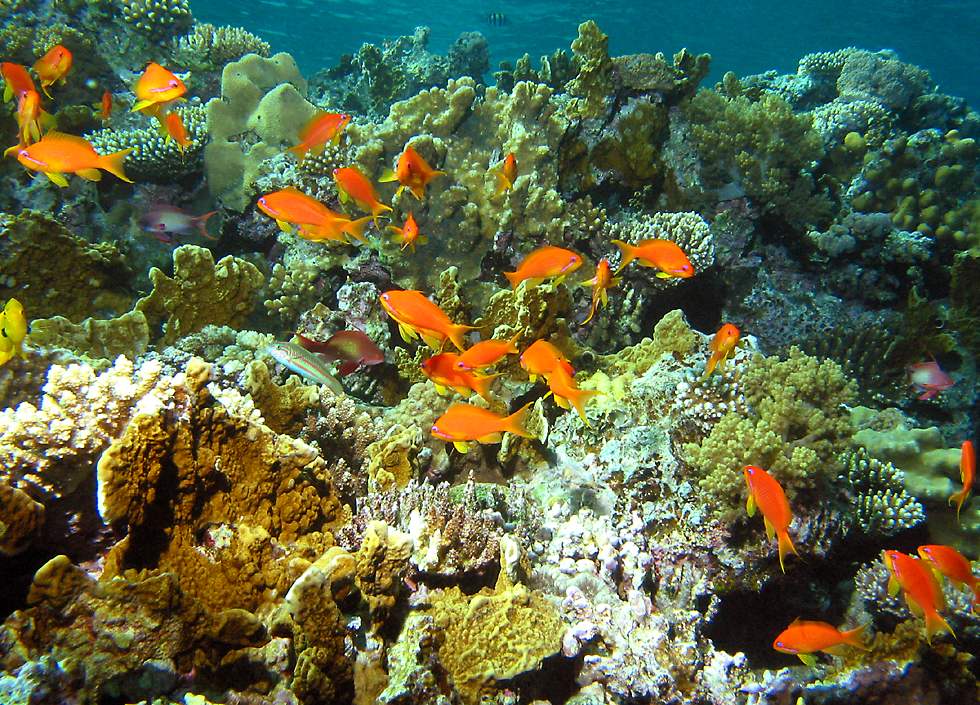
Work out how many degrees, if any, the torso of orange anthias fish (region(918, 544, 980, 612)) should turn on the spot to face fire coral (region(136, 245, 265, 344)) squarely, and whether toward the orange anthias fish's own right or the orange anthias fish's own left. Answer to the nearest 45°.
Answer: approximately 45° to the orange anthias fish's own left

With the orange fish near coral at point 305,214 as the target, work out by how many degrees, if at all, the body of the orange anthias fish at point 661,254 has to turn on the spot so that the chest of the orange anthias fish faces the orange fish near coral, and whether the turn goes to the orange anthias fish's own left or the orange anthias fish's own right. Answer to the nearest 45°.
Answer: approximately 135° to the orange anthias fish's own right

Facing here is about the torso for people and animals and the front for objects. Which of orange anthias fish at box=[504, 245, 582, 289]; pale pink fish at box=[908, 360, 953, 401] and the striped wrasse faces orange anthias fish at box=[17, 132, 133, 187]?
the striped wrasse

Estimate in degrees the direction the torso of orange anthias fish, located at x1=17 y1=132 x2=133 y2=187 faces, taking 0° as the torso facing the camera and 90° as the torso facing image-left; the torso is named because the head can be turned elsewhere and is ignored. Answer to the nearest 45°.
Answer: approximately 90°

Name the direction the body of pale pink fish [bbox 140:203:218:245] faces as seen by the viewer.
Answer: to the viewer's left

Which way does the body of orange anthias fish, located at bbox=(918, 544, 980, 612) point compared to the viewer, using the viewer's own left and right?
facing to the left of the viewer

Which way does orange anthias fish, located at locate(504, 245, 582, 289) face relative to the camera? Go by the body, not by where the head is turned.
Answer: to the viewer's right

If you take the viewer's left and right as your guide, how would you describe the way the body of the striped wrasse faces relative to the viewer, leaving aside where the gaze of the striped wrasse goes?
facing to the left of the viewer

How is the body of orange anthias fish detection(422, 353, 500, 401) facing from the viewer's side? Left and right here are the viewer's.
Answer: facing to the left of the viewer

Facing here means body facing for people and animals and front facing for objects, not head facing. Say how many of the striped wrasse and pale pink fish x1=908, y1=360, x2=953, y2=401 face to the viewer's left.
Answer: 1

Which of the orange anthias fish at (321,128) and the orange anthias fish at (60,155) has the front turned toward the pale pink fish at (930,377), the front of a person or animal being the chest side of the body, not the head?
the orange anthias fish at (321,128)
